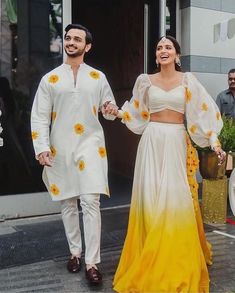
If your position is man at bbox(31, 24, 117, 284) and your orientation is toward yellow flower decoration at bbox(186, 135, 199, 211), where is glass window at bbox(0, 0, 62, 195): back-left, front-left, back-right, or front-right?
back-left

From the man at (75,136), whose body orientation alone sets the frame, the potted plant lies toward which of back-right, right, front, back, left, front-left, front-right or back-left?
back-left

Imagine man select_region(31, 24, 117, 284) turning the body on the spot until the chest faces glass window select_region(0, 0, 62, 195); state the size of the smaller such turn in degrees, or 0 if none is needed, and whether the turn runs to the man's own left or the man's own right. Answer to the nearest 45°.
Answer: approximately 180°

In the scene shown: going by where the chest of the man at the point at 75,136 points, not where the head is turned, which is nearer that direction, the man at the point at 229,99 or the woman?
the woman

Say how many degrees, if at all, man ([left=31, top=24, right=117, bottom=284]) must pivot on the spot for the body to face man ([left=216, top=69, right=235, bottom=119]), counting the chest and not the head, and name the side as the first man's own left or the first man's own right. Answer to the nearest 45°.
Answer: approximately 135° to the first man's own left

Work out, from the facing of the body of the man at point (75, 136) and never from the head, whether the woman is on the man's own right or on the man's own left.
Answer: on the man's own left

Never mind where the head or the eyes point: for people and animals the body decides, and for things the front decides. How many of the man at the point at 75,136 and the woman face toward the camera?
2

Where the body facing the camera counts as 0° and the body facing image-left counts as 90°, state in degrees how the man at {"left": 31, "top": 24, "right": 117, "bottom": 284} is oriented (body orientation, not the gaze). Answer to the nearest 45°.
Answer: approximately 0°

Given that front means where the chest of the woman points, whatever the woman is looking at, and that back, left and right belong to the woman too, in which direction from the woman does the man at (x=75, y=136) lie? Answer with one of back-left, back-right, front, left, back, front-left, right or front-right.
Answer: right

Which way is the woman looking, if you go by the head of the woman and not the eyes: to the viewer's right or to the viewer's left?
to the viewer's left
